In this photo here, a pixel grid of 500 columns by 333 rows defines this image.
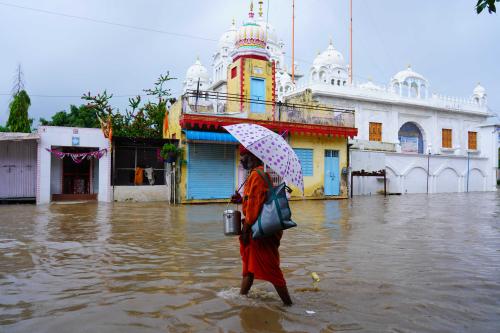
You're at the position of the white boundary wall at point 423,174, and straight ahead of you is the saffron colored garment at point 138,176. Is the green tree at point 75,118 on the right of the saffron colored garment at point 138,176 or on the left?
right

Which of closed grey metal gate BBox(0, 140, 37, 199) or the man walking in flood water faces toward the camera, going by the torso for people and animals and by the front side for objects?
the closed grey metal gate

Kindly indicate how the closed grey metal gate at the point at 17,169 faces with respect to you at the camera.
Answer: facing the viewer

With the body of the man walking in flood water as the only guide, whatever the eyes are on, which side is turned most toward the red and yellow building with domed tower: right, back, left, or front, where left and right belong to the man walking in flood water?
right

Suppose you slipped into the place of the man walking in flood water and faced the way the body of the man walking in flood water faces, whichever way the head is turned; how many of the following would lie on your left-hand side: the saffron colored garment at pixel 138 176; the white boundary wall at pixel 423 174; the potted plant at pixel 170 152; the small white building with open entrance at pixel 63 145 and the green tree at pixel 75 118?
0

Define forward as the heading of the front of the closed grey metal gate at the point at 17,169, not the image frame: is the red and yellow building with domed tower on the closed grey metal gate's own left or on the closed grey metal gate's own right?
on the closed grey metal gate's own left

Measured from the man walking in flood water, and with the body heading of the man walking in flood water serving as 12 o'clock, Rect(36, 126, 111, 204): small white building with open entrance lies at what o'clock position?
The small white building with open entrance is roughly at 2 o'clock from the man walking in flood water.

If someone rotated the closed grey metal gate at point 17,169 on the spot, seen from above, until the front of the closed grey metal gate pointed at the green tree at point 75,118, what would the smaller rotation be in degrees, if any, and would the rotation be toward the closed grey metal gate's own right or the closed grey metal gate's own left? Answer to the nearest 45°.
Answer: approximately 180°

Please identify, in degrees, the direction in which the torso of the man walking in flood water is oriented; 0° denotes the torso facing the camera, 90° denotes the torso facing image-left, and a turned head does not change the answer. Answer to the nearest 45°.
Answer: approximately 90°

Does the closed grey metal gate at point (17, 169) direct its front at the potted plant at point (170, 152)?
no

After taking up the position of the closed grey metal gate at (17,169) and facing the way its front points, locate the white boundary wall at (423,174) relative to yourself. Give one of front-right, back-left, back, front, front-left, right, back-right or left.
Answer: left

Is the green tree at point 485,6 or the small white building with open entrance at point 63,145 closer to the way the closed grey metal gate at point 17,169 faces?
the green tree

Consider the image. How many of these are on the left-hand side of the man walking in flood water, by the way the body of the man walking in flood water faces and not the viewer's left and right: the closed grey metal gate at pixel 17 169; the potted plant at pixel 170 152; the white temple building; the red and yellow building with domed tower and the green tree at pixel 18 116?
0

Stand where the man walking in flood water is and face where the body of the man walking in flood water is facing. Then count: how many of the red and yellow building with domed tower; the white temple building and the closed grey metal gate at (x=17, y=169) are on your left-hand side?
0

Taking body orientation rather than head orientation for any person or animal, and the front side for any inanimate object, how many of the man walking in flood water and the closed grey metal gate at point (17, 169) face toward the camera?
1

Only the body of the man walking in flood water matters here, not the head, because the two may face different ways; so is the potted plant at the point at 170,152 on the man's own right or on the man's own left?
on the man's own right

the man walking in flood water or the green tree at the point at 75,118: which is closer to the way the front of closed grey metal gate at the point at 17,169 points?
the man walking in flood water
